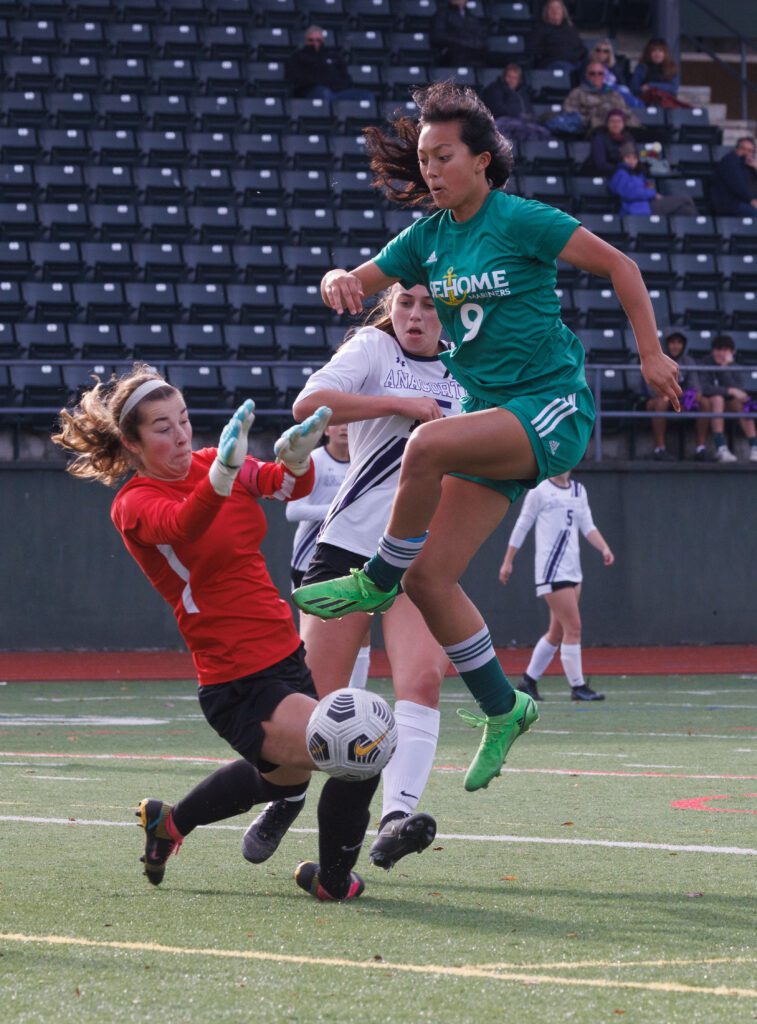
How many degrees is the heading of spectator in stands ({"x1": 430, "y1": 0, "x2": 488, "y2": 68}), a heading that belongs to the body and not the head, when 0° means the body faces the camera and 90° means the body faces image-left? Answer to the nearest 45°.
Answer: approximately 0°

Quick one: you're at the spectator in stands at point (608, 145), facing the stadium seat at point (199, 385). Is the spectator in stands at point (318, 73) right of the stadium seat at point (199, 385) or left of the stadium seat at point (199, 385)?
right

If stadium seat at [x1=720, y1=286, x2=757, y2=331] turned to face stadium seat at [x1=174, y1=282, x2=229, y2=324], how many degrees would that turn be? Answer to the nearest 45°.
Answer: approximately 45° to its right

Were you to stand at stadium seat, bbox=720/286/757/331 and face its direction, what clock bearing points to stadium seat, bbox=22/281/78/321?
stadium seat, bbox=22/281/78/321 is roughly at 2 o'clock from stadium seat, bbox=720/286/757/331.

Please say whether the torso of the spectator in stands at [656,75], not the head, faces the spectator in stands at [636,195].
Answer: yes
